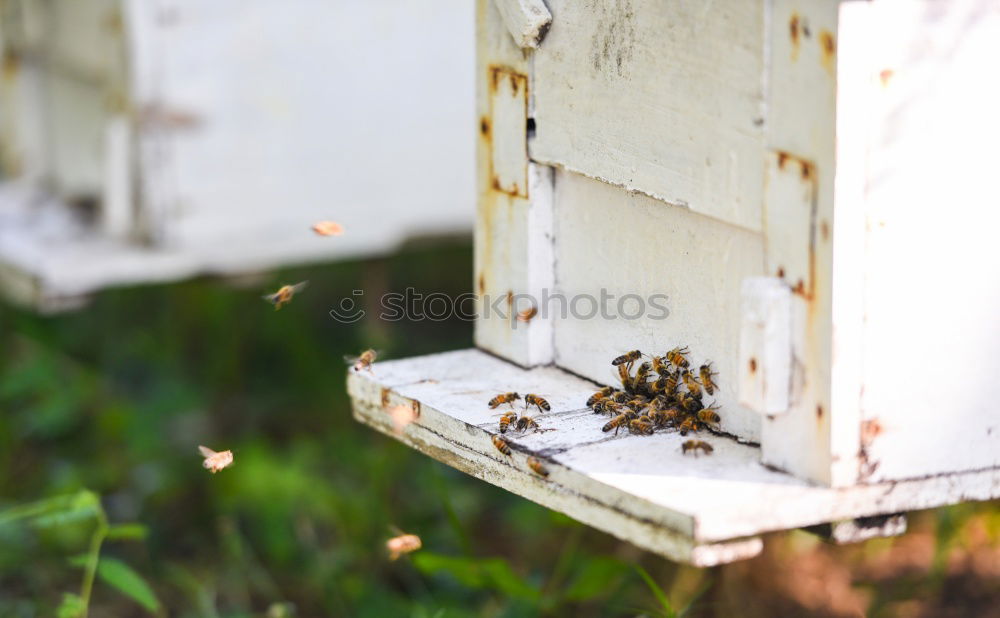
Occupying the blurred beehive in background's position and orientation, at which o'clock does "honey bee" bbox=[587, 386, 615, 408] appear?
The honey bee is roughly at 10 o'clock from the blurred beehive in background.

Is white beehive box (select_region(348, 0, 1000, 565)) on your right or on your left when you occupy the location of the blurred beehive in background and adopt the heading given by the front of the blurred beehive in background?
on your left

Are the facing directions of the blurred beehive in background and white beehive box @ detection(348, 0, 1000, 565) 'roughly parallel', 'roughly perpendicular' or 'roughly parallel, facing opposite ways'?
roughly parallel

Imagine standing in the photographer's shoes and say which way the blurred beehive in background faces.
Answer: facing the viewer and to the left of the viewer

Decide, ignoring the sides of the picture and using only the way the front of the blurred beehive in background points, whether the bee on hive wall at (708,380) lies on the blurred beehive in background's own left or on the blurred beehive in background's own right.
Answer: on the blurred beehive in background's own left

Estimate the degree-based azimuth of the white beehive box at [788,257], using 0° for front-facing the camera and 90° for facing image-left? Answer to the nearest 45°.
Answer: approximately 45°

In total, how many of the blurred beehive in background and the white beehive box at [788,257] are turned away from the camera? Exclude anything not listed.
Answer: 0
